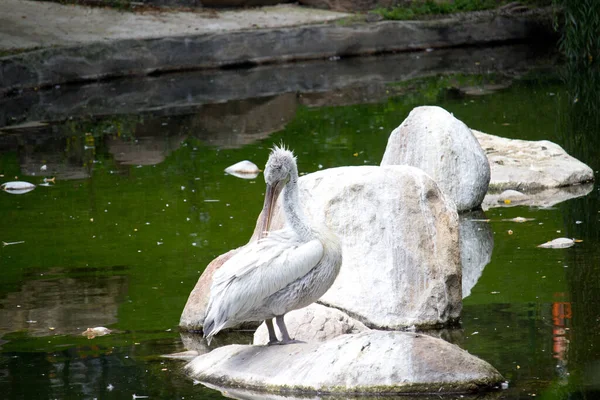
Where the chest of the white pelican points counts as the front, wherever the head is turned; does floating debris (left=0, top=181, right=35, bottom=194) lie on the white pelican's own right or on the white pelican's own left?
on the white pelican's own left

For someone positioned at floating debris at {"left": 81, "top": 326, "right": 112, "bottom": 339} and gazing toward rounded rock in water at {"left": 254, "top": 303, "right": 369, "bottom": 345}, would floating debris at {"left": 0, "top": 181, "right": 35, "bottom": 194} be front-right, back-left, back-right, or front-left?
back-left

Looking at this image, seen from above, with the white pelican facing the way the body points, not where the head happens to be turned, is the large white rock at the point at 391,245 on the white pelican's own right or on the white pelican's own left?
on the white pelican's own left

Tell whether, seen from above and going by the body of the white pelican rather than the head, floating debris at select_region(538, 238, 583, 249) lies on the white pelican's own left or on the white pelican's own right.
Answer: on the white pelican's own left

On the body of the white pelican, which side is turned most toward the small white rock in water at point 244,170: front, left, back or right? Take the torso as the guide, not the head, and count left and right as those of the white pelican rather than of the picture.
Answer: left

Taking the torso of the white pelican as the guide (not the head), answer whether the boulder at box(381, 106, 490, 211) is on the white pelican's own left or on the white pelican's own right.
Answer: on the white pelican's own left

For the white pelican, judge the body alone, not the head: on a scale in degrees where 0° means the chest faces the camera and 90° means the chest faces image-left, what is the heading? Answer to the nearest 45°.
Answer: approximately 270°

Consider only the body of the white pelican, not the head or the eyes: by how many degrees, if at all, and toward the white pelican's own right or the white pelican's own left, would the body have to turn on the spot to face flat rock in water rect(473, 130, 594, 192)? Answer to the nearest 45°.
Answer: approximately 45° to the white pelican's own left
